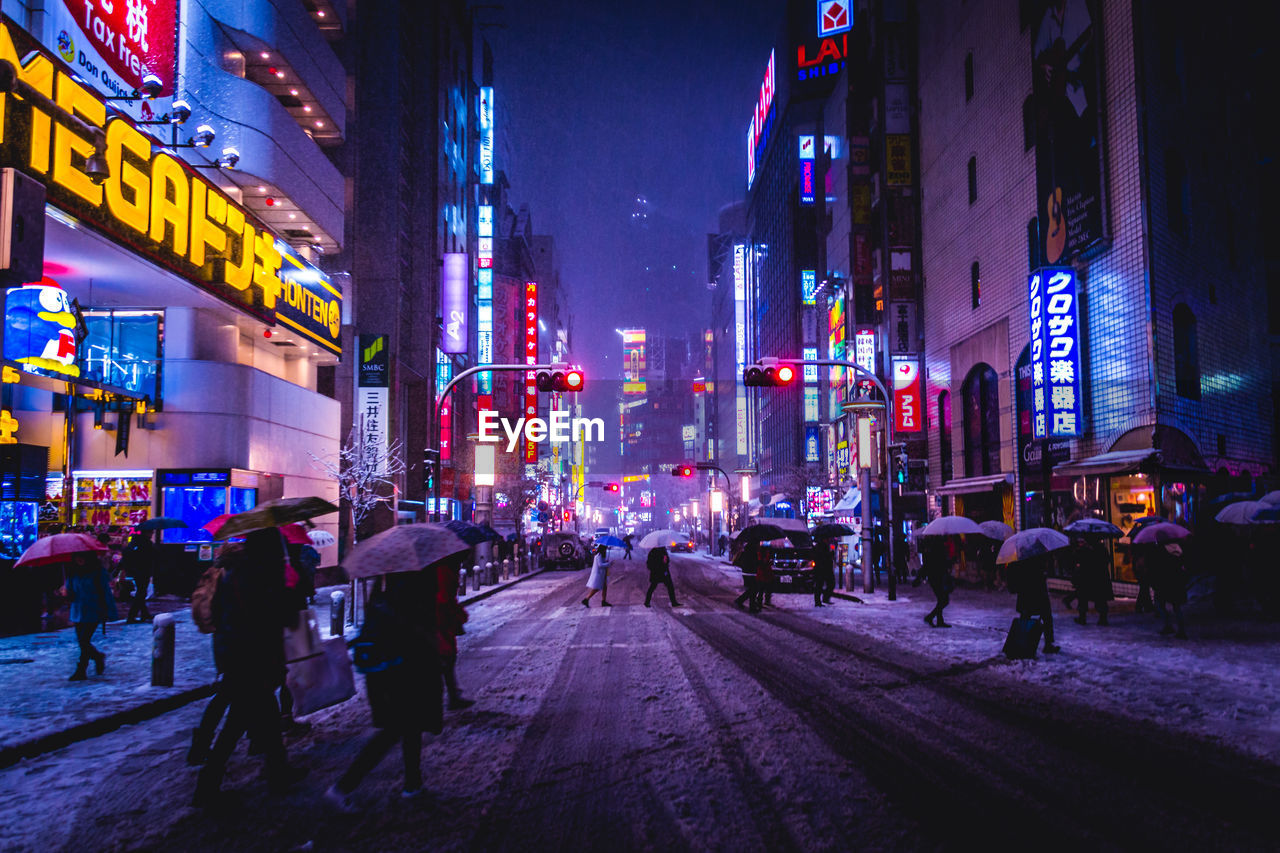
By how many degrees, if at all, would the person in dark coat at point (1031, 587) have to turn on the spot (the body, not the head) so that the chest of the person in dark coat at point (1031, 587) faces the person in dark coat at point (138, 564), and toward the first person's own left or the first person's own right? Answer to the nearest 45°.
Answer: approximately 180°

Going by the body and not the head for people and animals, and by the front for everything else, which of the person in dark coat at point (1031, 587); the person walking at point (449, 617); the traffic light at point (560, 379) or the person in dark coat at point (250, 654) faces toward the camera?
the traffic light

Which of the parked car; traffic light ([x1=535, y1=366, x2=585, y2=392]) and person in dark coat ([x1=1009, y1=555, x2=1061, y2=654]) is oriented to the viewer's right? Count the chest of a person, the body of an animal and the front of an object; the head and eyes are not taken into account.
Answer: the person in dark coat

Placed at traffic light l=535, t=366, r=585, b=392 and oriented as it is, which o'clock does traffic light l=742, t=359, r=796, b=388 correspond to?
traffic light l=742, t=359, r=796, b=388 is roughly at 9 o'clock from traffic light l=535, t=366, r=585, b=392.

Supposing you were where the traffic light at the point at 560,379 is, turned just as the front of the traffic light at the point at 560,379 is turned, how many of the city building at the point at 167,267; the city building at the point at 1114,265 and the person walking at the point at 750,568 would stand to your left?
2

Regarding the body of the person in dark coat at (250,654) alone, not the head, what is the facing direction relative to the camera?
to the viewer's right

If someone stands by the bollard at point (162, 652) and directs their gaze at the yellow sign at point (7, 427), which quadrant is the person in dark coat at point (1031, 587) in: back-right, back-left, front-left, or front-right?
back-right

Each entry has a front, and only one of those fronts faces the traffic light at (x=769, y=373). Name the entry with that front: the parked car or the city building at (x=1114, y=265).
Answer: the city building

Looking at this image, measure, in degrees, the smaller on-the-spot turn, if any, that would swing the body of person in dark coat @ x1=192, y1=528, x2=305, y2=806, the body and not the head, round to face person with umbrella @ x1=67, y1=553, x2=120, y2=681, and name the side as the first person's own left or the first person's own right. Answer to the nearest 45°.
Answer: approximately 90° to the first person's own left

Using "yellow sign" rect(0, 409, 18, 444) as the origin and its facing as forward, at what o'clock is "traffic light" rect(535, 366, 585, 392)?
The traffic light is roughly at 10 o'clock from the yellow sign.

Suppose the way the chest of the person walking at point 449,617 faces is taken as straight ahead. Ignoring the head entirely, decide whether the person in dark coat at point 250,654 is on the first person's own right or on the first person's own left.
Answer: on the first person's own right

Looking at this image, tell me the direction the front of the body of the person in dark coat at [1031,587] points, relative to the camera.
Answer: to the viewer's right
